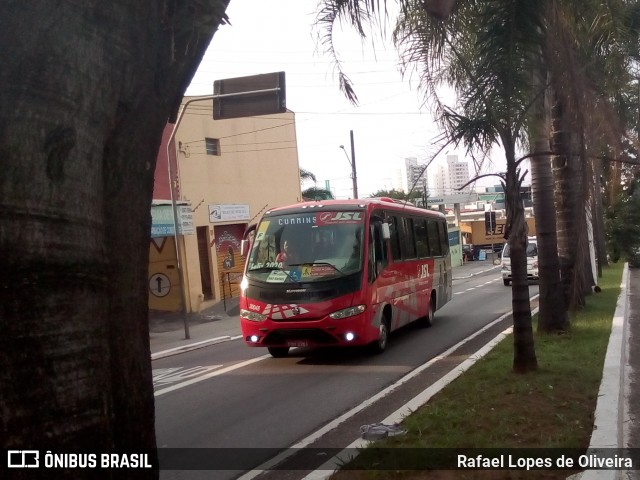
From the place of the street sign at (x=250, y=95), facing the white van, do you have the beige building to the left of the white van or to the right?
left

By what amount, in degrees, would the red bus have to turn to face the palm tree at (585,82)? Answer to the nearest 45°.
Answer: approximately 90° to its left

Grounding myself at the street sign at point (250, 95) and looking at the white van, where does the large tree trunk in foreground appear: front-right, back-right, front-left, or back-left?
back-right

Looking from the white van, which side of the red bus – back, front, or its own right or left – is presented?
back

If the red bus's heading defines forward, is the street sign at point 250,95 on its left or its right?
on its right

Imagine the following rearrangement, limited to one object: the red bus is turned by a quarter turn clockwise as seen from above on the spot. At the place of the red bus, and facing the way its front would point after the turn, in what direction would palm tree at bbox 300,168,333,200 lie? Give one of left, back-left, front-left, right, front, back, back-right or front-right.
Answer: front-right

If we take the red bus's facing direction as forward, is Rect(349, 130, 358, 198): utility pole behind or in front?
behind

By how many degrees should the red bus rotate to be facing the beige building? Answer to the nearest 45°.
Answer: approximately 135° to its right

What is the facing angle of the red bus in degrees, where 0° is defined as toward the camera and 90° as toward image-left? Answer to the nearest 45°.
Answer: approximately 45°

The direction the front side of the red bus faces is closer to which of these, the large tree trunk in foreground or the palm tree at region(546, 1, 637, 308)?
the large tree trunk in foreground
